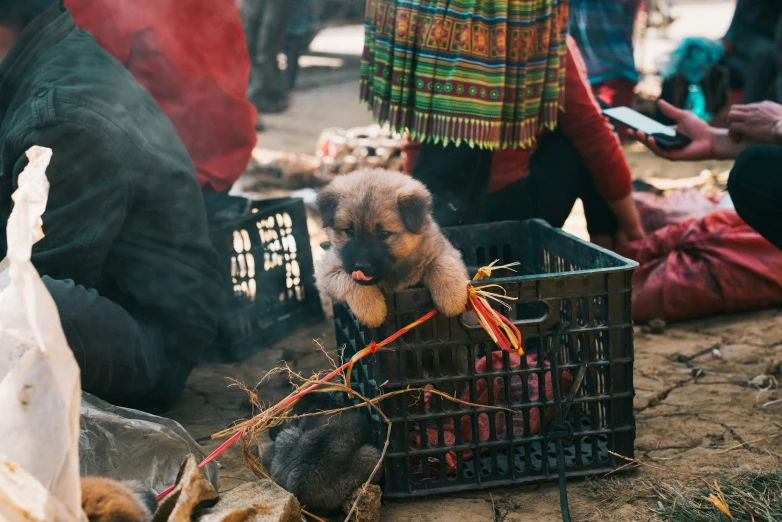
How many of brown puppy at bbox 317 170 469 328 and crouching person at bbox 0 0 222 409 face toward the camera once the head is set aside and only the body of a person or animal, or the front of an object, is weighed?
1

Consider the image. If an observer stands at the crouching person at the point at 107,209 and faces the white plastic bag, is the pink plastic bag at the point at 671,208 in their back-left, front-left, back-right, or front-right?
back-left

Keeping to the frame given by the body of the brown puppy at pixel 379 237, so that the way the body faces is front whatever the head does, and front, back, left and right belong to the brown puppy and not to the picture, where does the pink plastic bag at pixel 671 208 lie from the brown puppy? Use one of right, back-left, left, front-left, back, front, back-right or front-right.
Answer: back-left

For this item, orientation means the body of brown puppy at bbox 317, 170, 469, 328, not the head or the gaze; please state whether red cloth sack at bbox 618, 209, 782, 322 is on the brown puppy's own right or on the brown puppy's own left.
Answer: on the brown puppy's own left

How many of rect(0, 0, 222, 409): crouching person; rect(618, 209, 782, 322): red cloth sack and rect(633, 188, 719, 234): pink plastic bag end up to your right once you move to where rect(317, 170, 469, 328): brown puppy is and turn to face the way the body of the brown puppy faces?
1

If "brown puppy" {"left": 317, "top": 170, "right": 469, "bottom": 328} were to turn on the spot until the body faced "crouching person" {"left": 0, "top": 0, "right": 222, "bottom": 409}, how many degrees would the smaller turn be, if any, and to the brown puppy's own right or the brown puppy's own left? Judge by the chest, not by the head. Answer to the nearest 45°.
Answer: approximately 90° to the brown puppy's own right

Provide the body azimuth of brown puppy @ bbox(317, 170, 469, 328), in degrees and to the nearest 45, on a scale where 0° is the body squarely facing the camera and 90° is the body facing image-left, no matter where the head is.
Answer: approximately 0°

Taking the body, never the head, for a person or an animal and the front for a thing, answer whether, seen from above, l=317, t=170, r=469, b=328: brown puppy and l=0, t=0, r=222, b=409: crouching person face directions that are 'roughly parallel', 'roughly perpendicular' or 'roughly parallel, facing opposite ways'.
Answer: roughly perpendicular
